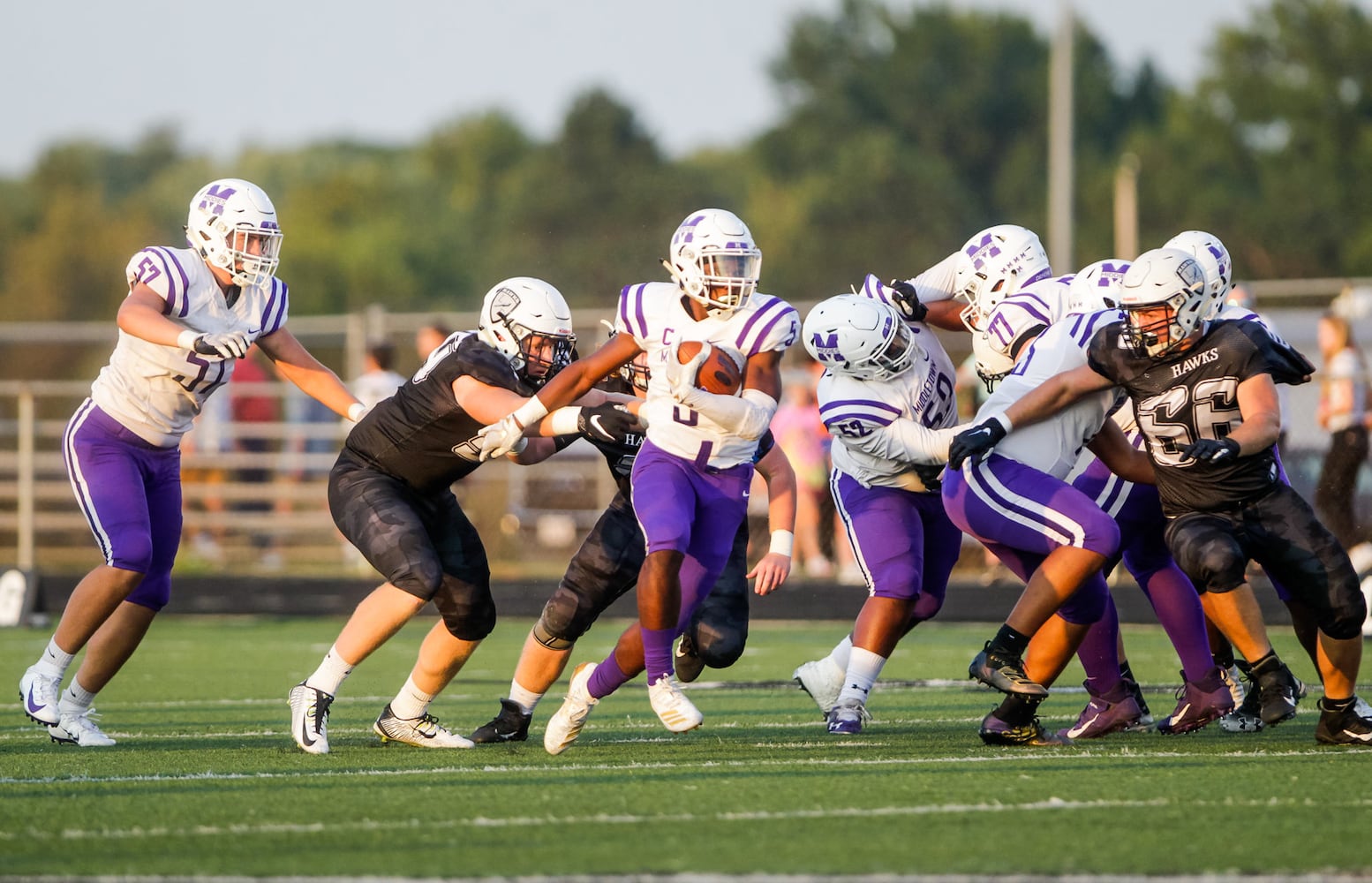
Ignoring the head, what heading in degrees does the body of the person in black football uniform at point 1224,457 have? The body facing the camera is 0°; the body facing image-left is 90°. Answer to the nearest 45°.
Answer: approximately 45°

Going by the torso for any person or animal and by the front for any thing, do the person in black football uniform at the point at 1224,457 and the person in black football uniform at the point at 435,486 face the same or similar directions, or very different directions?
very different directions

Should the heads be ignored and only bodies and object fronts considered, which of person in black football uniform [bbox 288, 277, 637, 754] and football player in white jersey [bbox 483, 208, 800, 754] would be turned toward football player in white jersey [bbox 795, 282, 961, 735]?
the person in black football uniform

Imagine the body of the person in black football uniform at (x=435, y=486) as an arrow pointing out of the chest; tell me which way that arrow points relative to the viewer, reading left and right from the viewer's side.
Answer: facing to the right of the viewer

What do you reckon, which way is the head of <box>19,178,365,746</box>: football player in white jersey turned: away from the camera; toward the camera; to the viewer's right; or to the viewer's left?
to the viewer's right

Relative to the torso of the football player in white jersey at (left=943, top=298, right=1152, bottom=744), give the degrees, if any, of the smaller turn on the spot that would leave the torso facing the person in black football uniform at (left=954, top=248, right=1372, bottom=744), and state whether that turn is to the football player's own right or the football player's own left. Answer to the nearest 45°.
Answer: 0° — they already face them

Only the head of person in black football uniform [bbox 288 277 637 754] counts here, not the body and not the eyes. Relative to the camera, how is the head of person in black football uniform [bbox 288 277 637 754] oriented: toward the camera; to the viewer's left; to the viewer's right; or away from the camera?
to the viewer's right

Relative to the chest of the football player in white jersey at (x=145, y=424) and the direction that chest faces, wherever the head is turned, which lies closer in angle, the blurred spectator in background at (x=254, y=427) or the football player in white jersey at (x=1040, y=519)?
the football player in white jersey
